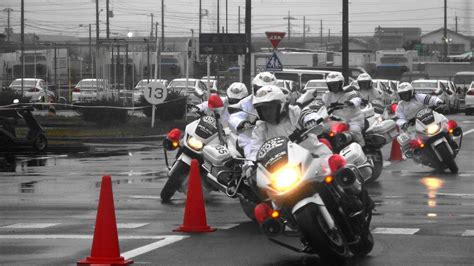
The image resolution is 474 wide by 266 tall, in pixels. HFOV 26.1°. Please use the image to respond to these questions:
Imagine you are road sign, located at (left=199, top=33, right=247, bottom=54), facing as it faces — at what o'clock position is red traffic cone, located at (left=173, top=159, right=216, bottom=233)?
The red traffic cone is roughly at 12 o'clock from the road sign.

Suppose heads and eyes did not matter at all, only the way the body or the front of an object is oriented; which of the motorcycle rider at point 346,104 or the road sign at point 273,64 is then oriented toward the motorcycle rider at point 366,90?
the road sign

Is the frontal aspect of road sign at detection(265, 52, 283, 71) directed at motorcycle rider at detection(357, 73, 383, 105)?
yes

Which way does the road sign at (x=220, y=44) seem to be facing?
toward the camera

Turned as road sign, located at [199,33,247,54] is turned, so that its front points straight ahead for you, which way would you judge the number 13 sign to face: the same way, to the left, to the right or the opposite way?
the same way

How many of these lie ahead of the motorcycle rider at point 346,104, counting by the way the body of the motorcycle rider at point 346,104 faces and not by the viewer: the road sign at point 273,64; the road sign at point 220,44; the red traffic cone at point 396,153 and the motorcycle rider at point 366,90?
0

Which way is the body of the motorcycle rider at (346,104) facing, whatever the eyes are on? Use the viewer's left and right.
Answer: facing the viewer and to the left of the viewer

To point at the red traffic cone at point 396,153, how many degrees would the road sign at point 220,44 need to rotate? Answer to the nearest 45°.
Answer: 0° — it already faces it

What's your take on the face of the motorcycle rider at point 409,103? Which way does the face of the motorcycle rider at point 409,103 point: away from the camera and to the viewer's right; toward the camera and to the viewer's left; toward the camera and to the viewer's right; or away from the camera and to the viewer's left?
toward the camera and to the viewer's left

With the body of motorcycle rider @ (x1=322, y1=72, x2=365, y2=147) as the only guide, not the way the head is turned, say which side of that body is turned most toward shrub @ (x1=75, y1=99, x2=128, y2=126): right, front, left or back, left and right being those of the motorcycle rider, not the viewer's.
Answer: right

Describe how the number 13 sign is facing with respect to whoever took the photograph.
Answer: facing the viewer

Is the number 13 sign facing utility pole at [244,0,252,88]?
no

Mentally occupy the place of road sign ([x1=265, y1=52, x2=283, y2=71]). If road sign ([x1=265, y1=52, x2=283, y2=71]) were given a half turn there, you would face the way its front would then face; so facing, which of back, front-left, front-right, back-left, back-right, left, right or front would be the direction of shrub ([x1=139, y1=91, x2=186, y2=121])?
left

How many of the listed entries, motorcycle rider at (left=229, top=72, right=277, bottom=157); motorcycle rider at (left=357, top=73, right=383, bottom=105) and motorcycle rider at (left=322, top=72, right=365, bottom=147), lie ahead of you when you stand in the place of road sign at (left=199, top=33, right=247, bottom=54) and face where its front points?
3

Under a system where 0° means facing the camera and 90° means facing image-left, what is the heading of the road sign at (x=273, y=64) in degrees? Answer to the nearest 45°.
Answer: approximately 0°

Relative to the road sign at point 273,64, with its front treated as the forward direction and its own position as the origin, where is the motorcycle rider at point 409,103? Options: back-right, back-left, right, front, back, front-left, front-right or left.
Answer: front

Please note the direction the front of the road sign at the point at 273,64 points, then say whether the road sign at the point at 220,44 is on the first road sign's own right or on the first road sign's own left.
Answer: on the first road sign's own right

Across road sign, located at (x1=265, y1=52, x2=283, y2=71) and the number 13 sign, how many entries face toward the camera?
2
